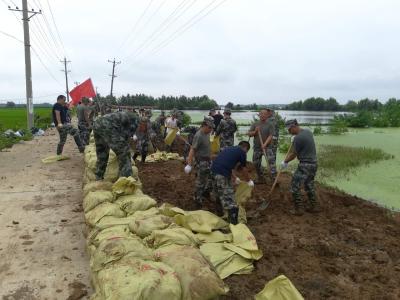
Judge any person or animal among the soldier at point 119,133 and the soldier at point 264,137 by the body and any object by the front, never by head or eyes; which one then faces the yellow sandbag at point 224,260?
the soldier at point 264,137

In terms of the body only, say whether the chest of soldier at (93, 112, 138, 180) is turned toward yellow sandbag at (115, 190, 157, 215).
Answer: no

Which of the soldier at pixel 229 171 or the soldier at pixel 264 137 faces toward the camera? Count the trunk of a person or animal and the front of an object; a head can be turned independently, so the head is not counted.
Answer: the soldier at pixel 264 137

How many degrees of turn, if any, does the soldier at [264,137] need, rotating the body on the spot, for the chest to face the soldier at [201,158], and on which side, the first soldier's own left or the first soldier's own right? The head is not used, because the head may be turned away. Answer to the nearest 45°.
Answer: approximately 45° to the first soldier's own right

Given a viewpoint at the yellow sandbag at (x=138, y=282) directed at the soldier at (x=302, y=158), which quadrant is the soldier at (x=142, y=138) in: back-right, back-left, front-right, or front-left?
front-left

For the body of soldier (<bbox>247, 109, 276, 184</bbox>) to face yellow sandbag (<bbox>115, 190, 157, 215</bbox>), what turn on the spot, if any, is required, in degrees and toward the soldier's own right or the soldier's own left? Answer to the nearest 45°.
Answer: approximately 45° to the soldier's own right

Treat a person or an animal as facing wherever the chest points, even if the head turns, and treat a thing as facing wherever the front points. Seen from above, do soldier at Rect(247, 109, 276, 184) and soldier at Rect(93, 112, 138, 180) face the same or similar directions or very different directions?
very different directions

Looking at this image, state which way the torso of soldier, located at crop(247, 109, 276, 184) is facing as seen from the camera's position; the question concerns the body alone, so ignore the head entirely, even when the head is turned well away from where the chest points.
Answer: toward the camera

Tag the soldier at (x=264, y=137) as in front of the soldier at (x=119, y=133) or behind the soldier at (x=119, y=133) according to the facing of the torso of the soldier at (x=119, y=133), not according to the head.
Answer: in front

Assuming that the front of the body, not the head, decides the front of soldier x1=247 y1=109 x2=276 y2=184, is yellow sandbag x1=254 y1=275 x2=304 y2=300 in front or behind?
in front

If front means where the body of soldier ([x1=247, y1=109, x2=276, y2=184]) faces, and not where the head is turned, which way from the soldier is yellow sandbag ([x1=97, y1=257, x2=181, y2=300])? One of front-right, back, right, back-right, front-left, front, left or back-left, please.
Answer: front

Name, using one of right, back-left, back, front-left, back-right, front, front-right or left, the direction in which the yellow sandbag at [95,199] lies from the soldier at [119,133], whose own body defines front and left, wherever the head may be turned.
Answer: back-right
